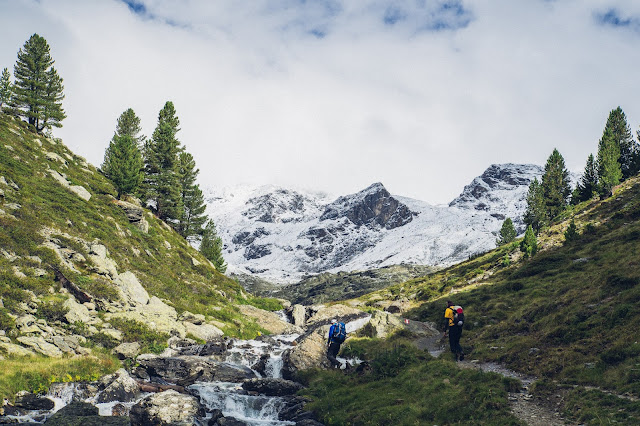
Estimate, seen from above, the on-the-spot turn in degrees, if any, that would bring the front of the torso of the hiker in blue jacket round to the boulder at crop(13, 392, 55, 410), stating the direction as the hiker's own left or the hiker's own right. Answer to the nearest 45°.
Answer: approximately 90° to the hiker's own left

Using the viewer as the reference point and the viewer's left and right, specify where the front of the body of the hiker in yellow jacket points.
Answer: facing away from the viewer and to the left of the viewer

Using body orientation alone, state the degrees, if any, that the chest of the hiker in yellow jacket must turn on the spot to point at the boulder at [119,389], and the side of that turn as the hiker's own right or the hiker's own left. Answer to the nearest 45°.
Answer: approximately 90° to the hiker's own left

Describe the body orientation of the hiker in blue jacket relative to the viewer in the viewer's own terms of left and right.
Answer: facing away from the viewer and to the left of the viewer
